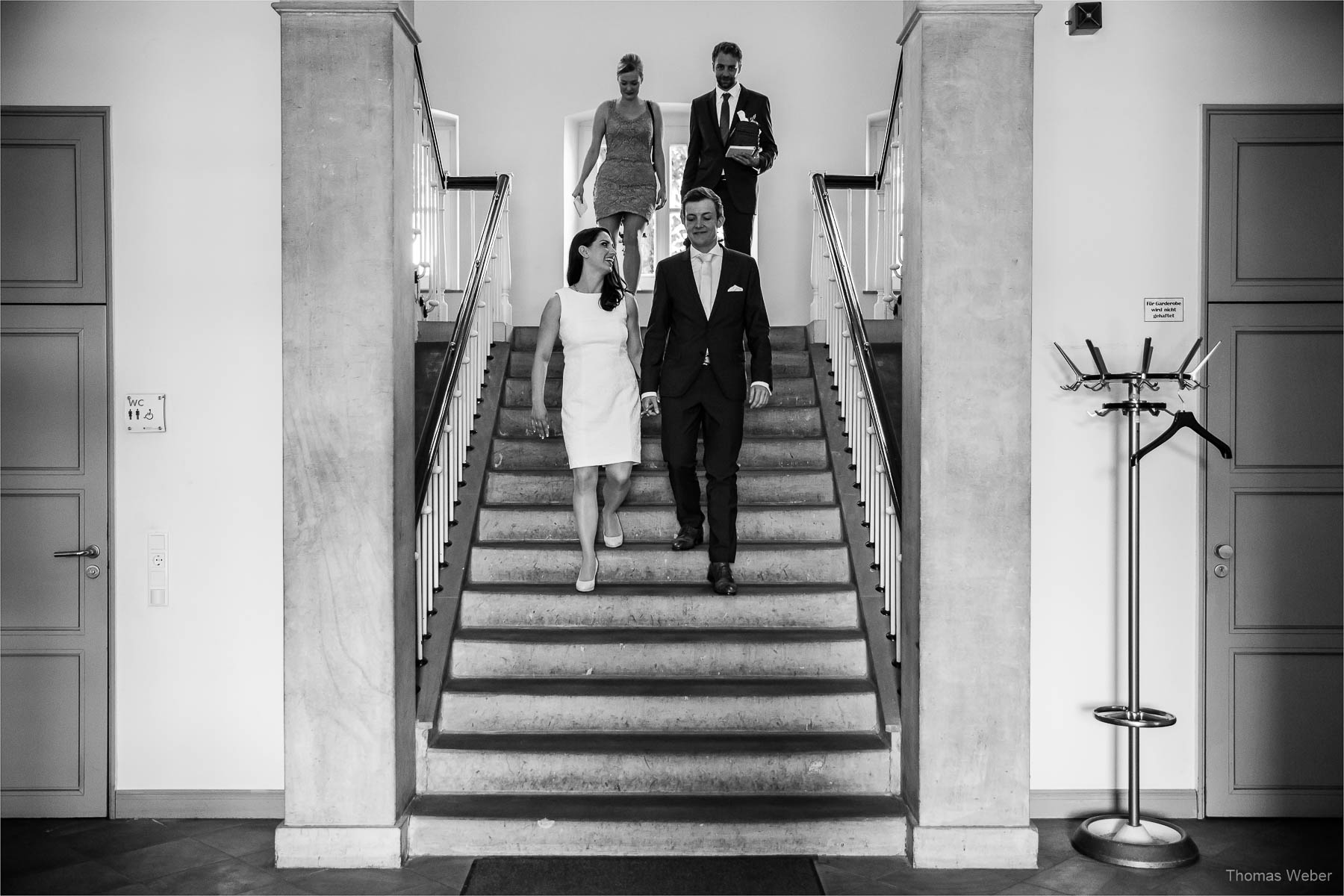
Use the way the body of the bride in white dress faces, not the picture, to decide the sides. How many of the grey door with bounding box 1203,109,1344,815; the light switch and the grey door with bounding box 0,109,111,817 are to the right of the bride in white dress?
2

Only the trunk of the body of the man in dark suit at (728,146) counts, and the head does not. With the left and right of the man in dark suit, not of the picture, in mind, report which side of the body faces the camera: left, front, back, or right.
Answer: front

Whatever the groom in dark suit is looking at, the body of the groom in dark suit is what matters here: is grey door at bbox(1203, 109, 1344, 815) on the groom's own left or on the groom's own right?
on the groom's own left

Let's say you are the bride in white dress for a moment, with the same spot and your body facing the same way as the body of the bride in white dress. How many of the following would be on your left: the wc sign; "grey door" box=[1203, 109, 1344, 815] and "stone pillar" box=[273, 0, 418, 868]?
1

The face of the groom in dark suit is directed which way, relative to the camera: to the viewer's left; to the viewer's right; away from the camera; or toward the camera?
toward the camera

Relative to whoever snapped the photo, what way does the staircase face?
facing the viewer

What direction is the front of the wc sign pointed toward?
toward the camera

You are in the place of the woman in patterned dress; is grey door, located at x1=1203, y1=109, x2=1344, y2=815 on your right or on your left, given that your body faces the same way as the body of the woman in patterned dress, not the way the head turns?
on your left

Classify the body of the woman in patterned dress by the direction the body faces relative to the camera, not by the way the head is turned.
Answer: toward the camera

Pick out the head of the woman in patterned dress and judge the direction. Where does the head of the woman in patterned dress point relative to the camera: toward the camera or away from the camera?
toward the camera

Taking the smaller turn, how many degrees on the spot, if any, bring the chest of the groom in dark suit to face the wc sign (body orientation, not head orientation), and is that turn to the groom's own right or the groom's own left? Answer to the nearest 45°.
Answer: approximately 90° to the groom's own right

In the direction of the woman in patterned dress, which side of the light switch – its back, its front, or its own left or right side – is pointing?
back
